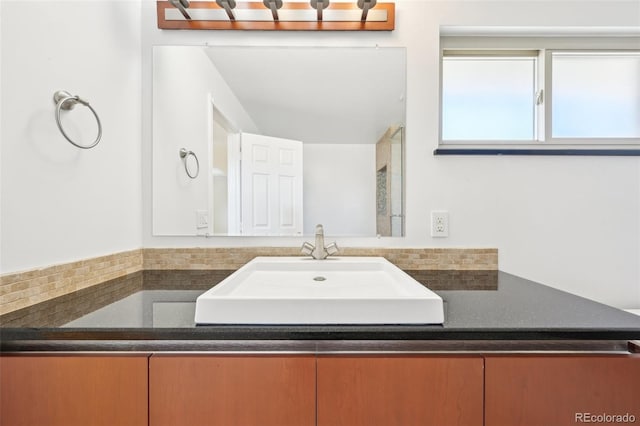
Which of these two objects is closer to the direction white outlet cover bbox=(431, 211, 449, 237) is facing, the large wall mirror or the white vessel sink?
the white vessel sink

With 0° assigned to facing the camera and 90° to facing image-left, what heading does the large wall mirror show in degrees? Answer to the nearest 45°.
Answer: approximately 0°

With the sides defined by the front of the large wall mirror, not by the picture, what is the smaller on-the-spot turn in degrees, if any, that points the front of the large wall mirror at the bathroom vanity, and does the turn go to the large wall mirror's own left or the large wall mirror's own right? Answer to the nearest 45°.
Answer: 0° — it already faces it

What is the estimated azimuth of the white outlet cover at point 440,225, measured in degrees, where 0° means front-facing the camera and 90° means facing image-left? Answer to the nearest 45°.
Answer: approximately 0°

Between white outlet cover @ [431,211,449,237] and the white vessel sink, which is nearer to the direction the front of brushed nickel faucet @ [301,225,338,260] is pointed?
the white vessel sink

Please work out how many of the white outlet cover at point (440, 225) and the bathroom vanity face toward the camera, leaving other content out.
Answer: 2
